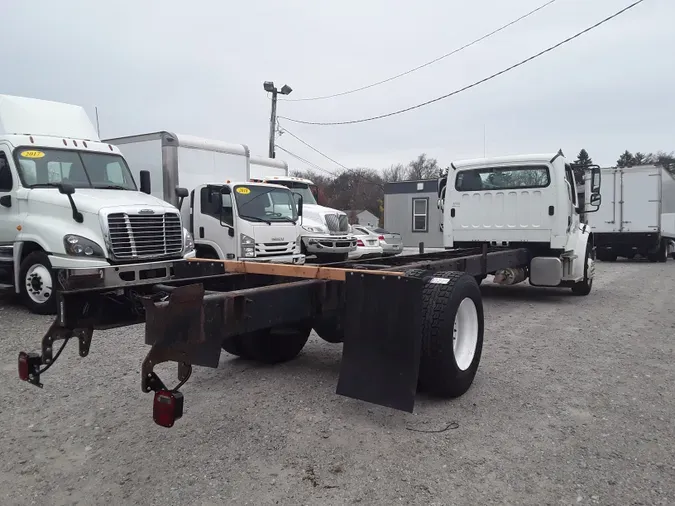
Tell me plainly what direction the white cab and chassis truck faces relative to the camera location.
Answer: facing away from the viewer and to the right of the viewer

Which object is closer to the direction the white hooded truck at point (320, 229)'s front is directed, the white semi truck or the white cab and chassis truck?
the white cab and chassis truck

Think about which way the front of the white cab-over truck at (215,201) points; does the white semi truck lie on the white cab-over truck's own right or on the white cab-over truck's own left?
on the white cab-over truck's own right

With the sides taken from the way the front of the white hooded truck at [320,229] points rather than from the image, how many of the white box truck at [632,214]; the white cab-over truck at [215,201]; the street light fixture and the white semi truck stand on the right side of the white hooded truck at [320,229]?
2

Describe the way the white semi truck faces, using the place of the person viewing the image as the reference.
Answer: facing the viewer and to the right of the viewer

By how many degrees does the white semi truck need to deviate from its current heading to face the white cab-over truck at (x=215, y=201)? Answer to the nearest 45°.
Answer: approximately 90° to its left
